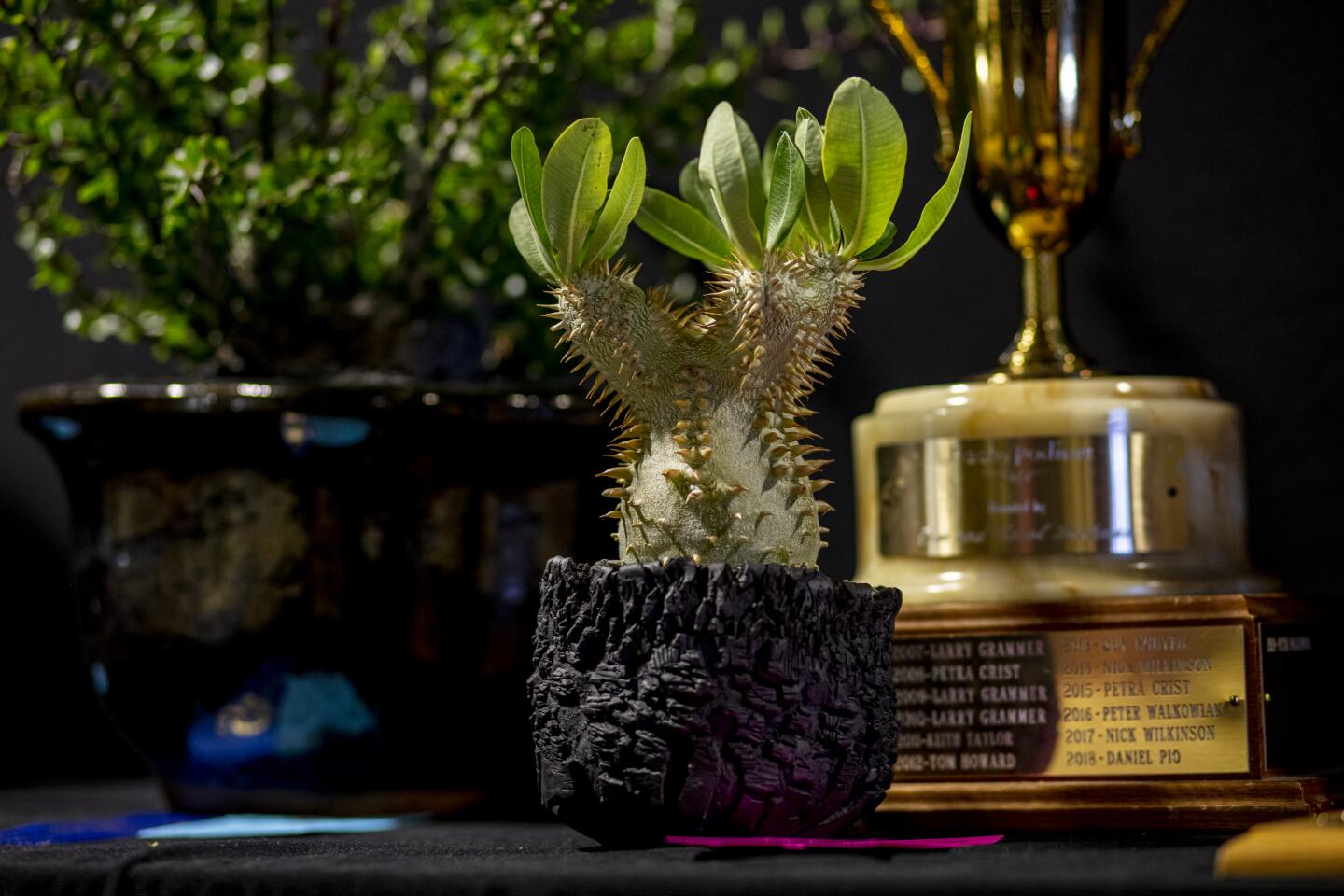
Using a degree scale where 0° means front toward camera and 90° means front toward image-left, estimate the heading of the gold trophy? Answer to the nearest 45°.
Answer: approximately 0°
